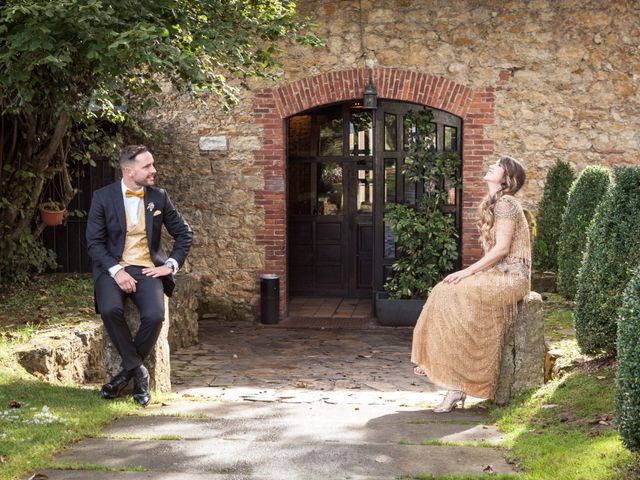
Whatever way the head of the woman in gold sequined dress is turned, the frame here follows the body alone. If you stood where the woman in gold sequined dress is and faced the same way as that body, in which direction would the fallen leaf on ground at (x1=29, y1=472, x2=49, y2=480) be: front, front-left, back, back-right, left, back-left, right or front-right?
front-left

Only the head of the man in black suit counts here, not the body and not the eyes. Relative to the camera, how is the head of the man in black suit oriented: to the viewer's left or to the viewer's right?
to the viewer's right

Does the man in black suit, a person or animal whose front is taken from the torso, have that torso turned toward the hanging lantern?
no

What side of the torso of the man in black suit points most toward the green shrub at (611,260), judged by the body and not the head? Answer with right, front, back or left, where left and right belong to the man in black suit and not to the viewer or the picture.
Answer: left

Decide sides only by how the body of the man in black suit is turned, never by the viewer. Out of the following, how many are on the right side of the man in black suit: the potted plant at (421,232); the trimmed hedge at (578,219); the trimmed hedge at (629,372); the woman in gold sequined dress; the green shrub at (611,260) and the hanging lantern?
0

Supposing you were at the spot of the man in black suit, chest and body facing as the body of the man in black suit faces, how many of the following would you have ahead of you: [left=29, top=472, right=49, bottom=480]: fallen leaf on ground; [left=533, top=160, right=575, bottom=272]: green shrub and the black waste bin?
1

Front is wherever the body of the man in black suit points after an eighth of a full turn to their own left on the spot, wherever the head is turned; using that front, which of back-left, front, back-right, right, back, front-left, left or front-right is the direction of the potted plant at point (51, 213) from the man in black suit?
back-left

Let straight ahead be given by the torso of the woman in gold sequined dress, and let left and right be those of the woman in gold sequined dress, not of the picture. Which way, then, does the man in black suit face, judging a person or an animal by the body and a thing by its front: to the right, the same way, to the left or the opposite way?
to the left

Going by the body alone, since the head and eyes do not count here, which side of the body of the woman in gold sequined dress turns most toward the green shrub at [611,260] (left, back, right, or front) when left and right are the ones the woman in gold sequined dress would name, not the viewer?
back

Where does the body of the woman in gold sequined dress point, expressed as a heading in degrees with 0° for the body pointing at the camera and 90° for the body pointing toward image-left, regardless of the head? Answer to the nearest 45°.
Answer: approximately 90°

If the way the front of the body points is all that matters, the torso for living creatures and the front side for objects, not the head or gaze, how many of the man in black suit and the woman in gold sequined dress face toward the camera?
1

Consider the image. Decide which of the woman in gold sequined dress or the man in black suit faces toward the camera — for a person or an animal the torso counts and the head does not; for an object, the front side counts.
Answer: the man in black suit

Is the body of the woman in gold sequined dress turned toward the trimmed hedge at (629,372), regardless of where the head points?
no

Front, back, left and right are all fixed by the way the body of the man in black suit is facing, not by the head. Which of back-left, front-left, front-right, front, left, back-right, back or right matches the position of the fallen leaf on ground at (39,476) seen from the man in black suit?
front

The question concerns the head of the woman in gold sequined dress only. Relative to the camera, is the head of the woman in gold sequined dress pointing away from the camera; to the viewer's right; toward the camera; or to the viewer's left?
to the viewer's left

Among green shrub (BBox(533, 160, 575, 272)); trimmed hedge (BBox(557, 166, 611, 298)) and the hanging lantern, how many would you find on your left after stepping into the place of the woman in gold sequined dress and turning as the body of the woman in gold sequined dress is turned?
0

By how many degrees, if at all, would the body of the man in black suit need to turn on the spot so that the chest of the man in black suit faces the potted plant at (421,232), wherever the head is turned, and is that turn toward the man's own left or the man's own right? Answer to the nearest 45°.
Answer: approximately 135° to the man's own left

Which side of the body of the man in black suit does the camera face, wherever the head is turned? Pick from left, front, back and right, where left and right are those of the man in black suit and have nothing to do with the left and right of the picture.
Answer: front
